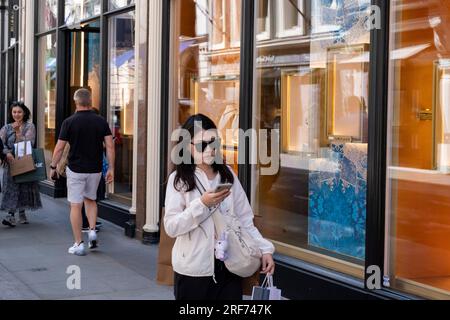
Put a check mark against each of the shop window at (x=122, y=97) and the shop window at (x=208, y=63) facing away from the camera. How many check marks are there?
0

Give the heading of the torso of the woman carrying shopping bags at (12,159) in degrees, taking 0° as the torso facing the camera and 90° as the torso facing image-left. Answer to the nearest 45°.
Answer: approximately 0°

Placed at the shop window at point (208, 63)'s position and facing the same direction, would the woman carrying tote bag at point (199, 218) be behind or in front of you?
in front

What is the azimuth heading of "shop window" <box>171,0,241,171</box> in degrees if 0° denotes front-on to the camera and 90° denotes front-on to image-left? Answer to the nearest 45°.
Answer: approximately 45°

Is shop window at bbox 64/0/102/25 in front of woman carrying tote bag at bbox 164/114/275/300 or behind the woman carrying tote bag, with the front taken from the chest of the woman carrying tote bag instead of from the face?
behind

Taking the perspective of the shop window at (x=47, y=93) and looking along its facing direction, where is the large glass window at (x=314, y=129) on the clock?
The large glass window is roughly at 10 o'clock from the shop window.

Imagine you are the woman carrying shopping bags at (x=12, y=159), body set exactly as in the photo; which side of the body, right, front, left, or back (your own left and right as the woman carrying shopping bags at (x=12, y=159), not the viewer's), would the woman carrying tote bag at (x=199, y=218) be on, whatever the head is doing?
front

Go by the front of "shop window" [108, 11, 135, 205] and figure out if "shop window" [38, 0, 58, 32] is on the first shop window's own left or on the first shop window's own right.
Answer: on the first shop window's own right

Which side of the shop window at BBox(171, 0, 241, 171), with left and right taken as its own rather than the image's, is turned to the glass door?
right

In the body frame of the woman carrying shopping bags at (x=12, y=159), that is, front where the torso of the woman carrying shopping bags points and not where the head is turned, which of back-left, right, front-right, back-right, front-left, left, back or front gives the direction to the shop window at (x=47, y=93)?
back

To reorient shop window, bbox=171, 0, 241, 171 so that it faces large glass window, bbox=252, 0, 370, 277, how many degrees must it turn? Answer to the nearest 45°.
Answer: approximately 90° to its left

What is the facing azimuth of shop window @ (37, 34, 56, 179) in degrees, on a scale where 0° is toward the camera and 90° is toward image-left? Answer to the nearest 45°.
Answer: approximately 45°

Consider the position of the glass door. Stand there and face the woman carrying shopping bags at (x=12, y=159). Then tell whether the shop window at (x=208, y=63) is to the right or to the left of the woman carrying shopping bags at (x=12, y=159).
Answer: left

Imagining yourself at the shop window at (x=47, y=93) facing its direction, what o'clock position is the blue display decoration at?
The blue display decoration is roughly at 10 o'clock from the shop window.

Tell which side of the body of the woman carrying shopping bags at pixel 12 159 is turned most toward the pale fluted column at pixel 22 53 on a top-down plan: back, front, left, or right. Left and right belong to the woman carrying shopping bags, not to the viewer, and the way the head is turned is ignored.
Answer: back

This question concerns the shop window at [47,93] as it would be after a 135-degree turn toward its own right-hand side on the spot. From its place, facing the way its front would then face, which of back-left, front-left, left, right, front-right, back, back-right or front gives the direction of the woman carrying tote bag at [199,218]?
back
